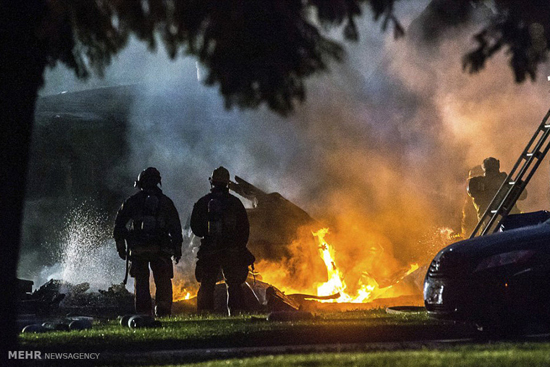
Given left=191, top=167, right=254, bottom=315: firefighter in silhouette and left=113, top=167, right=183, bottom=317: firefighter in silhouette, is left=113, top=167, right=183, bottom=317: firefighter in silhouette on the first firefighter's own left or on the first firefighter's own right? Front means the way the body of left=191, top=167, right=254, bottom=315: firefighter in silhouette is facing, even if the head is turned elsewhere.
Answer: on the first firefighter's own left

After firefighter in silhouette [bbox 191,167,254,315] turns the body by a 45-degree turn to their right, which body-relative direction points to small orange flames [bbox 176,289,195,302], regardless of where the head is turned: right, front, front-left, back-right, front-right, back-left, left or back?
front-left

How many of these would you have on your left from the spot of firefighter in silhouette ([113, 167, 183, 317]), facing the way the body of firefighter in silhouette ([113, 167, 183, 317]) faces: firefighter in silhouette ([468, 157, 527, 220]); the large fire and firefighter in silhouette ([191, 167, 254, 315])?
0

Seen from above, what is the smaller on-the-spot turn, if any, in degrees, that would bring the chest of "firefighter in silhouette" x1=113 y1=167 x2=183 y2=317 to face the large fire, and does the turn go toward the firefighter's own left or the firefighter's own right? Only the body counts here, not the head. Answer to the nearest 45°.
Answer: approximately 45° to the firefighter's own right

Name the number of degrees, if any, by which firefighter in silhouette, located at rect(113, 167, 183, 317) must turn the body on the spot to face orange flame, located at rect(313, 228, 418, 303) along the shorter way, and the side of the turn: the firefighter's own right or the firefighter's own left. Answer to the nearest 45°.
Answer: approximately 45° to the firefighter's own right

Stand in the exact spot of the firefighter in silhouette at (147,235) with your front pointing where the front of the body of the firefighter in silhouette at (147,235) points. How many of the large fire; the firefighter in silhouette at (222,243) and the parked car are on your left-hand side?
0

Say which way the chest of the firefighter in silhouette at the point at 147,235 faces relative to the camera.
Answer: away from the camera

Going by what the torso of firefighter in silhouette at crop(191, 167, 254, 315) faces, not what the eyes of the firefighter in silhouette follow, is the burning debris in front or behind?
in front

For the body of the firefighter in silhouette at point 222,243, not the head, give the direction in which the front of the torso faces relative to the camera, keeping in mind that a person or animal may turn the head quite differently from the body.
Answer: away from the camera

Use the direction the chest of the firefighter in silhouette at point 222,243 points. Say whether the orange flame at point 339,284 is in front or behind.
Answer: in front

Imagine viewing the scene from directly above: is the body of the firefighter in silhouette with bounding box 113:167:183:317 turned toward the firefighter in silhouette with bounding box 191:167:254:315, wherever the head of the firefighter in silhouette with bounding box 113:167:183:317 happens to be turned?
no

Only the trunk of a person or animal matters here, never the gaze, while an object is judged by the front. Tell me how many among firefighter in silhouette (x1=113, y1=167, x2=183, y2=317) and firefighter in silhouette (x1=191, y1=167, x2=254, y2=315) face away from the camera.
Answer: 2

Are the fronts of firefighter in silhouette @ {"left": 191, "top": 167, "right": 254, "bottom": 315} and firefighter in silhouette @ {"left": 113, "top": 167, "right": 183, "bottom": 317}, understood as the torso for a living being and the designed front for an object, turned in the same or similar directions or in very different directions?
same or similar directions
